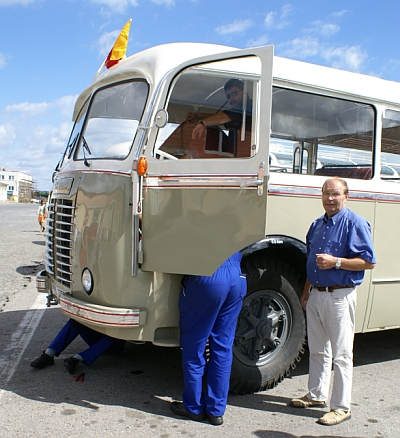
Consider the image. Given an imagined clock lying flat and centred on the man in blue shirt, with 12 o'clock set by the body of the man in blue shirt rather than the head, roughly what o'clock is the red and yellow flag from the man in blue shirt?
The red and yellow flag is roughly at 2 o'clock from the man in blue shirt.

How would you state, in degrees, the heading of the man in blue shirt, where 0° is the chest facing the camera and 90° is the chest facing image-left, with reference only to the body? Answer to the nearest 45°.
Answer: approximately 45°

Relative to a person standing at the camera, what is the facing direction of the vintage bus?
facing the viewer and to the left of the viewer
